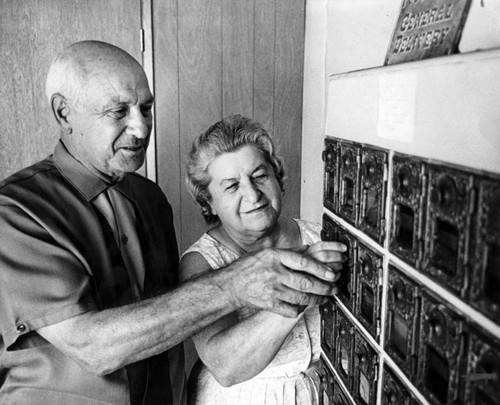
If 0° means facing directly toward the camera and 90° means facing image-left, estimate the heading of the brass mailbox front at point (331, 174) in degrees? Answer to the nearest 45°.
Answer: approximately 45°

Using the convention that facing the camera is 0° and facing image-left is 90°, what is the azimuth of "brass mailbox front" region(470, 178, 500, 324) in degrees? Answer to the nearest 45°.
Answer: approximately 45°

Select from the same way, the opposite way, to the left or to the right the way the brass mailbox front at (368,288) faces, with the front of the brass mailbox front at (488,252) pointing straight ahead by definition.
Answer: the same way

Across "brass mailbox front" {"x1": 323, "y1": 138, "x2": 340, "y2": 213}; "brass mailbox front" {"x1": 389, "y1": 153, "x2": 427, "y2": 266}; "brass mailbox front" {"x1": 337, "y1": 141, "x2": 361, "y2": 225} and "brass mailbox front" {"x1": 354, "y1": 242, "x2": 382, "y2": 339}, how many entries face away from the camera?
0

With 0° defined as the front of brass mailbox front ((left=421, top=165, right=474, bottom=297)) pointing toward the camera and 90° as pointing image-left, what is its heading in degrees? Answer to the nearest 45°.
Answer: approximately 45°

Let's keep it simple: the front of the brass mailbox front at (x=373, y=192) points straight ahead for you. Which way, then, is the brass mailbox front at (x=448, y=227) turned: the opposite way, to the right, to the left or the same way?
the same way

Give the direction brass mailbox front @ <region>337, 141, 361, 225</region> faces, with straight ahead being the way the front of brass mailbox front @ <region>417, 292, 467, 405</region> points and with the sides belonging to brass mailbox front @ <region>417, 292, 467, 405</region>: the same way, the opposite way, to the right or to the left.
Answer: the same way

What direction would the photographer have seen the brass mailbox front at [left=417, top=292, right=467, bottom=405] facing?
facing the viewer and to the left of the viewer

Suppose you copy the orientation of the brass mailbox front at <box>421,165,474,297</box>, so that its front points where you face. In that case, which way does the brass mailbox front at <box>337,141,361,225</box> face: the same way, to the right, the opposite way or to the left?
the same way

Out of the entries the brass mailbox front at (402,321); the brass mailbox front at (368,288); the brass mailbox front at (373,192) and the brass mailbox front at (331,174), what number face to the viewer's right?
0

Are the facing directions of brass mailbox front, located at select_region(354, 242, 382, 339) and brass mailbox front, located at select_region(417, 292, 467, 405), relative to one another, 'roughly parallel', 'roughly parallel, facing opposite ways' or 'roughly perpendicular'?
roughly parallel

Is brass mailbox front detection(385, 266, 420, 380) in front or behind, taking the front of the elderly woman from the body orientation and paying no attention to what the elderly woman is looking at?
in front

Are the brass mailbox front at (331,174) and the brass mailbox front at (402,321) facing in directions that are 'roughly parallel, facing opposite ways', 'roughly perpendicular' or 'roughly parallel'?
roughly parallel
